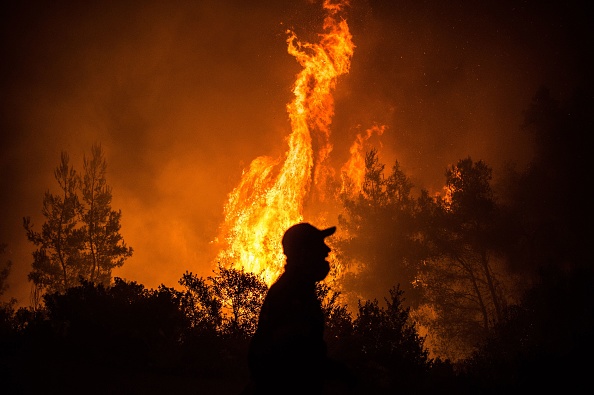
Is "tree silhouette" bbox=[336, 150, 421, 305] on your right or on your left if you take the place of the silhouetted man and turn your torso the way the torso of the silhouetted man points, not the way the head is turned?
on your left

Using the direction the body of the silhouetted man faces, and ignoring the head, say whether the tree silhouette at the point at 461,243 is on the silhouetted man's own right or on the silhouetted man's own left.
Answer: on the silhouetted man's own left

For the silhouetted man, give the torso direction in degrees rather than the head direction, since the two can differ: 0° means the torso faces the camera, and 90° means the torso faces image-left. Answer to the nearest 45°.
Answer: approximately 270°

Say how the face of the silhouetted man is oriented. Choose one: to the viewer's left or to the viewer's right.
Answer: to the viewer's right

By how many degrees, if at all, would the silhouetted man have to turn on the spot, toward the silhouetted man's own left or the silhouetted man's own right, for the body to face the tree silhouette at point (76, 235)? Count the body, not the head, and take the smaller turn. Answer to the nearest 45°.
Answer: approximately 135° to the silhouetted man's own left

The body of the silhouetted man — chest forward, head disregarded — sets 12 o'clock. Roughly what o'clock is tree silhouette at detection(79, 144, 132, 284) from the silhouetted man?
The tree silhouette is roughly at 8 o'clock from the silhouetted man.

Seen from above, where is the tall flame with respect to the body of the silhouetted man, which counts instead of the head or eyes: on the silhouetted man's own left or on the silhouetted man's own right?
on the silhouetted man's own left
